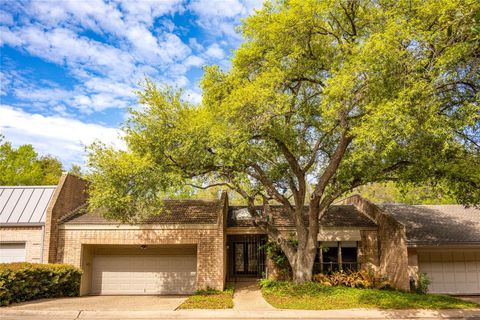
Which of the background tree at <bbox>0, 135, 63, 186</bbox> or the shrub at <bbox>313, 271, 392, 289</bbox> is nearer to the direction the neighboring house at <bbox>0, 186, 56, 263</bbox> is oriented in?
the shrub

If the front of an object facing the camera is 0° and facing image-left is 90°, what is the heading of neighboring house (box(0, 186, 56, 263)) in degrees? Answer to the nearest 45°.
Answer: approximately 0°

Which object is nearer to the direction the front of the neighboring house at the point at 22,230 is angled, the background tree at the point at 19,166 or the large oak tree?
the large oak tree

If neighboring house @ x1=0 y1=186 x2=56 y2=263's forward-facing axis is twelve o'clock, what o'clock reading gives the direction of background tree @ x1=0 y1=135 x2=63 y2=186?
The background tree is roughly at 6 o'clock from the neighboring house.

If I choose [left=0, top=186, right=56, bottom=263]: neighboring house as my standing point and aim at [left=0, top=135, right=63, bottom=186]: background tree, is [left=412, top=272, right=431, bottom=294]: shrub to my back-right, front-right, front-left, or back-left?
back-right

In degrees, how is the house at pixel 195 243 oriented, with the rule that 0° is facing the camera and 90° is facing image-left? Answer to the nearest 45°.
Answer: approximately 0°

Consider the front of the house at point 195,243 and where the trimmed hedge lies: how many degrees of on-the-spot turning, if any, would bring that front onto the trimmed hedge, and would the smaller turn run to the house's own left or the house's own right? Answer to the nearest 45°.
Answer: approximately 45° to the house's own right

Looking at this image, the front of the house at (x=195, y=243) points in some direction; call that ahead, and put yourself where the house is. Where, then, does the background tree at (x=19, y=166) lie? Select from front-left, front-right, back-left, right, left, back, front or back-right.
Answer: back-right
